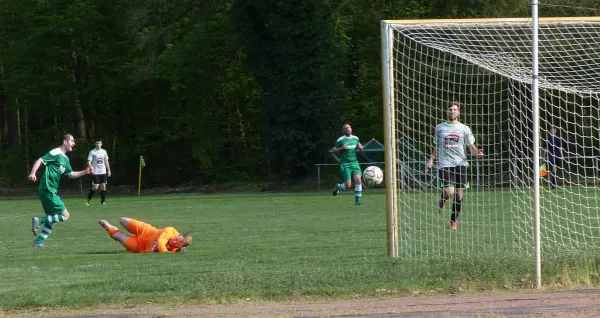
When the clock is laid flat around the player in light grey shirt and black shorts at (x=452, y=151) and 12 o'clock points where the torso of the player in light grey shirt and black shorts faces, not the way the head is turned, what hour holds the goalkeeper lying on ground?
The goalkeeper lying on ground is roughly at 2 o'clock from the player in light grey shirt and black shorts.

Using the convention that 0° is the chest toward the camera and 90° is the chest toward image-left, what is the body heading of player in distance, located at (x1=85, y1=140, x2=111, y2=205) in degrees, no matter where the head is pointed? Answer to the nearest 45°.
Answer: approximately 0°

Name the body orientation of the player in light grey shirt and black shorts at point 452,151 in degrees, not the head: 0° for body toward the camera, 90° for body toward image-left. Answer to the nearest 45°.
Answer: approximately 0°

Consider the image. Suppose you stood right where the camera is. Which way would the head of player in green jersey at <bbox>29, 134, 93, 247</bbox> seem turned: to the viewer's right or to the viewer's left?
to the viewer's right

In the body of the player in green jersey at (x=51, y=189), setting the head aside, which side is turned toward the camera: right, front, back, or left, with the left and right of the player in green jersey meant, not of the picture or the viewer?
right

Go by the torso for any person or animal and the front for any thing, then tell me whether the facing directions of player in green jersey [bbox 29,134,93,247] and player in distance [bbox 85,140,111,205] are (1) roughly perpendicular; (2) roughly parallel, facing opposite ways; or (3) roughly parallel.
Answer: roughly perpendicular

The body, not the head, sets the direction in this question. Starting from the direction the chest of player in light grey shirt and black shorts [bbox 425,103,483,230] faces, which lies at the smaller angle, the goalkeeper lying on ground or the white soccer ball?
the goalkeeper lying on ground

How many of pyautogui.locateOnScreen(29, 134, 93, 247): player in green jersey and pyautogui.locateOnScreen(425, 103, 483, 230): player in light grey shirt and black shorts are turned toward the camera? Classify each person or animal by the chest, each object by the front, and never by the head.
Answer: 1

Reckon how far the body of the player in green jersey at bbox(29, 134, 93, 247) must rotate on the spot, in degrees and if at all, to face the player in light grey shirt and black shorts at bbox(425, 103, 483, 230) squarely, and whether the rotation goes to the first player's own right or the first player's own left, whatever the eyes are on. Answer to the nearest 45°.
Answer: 0° — they already face them
